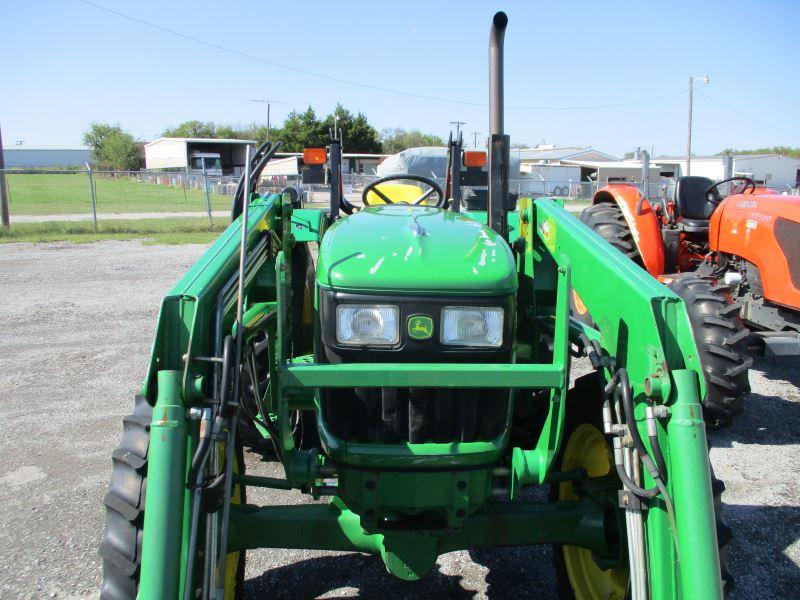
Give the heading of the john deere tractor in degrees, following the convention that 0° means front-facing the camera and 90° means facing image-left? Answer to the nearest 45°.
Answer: approximately 0°

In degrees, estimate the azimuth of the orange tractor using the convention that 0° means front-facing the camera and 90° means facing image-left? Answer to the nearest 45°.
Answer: approximately 315°

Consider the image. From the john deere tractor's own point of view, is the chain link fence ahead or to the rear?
to the rear

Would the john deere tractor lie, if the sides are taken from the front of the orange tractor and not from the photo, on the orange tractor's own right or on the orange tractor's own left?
on the orange tractor's own right

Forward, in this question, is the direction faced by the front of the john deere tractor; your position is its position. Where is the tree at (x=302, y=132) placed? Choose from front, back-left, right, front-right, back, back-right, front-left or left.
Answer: back

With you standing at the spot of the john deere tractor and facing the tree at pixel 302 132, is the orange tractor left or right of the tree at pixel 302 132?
right
